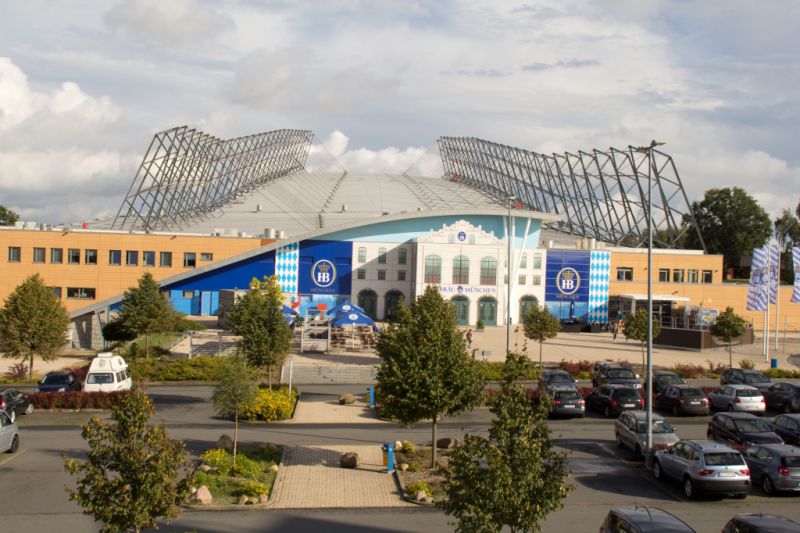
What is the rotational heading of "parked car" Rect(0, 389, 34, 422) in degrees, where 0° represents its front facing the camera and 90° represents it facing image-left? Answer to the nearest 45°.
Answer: approximately 225°

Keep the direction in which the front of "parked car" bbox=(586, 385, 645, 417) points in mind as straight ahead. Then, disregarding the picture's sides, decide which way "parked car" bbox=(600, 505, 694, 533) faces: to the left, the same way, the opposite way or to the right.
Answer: the opposite way

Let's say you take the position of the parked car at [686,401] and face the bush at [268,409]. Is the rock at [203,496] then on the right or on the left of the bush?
left

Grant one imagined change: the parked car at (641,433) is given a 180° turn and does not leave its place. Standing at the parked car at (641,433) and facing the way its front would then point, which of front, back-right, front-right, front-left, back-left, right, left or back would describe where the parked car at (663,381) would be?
front-right

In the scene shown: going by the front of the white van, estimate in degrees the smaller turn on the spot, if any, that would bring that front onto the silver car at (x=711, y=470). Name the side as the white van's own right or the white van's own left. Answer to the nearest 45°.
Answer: approximately 90° to the white van's own left
